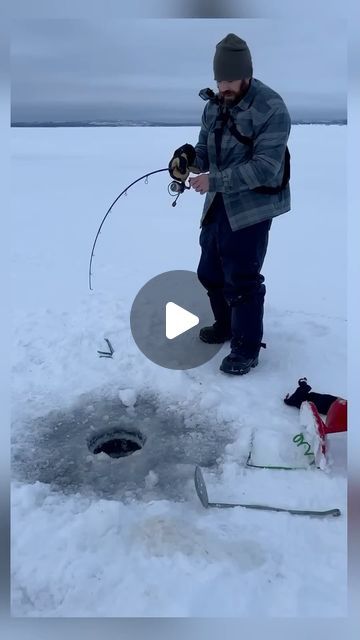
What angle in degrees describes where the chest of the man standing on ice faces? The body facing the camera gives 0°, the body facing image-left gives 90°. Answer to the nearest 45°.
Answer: approximately 45°

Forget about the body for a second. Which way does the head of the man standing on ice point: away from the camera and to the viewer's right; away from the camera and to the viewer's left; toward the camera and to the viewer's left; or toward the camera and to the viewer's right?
toward the camera and to the viewer's left
